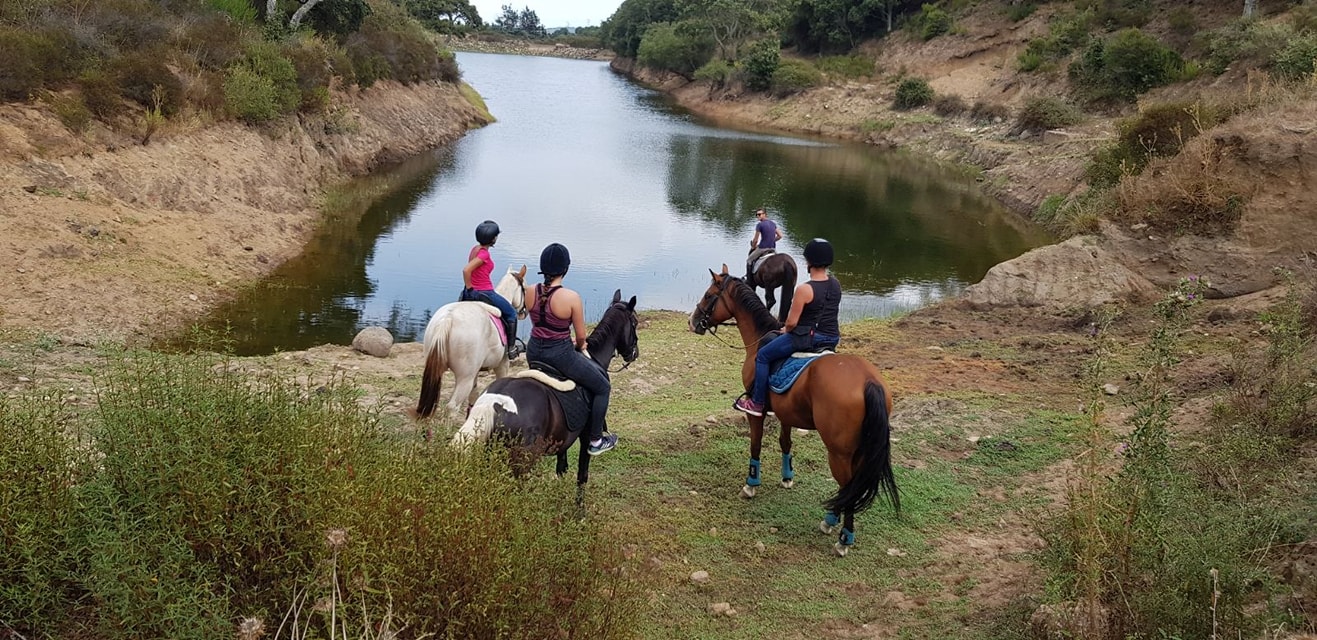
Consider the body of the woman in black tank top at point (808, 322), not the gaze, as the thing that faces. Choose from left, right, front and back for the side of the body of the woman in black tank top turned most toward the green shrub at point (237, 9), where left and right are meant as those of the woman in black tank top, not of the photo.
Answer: front

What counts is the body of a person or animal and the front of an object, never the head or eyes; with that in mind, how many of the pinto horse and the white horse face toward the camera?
0

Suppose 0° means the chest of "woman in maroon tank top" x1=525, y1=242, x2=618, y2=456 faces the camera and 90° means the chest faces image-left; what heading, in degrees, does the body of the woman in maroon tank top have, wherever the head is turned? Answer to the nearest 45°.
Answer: approximately 225°

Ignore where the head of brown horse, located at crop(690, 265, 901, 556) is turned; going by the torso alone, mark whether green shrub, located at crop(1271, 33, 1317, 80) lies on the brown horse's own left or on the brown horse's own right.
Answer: on the brown horse's own right

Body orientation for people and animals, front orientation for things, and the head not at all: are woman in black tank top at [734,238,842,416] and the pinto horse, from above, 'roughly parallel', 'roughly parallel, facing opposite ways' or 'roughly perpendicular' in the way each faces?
roughly perpendicular

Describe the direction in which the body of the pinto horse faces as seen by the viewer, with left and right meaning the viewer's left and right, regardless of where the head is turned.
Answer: facing away from the viewer and to the right of the viewer

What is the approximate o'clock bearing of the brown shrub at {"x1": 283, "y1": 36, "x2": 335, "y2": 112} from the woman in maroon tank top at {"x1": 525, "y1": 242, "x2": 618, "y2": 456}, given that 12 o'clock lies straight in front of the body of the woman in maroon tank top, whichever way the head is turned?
The brown shrub is roughly at 10 o'clock from the woman in maroon tank top.

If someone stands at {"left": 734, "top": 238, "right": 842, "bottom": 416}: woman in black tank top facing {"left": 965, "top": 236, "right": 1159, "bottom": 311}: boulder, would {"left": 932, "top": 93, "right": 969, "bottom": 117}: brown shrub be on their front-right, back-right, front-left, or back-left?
front-left

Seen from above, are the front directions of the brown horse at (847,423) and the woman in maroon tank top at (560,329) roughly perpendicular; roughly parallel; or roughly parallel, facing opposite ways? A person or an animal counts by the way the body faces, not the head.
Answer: roughly perpendicular

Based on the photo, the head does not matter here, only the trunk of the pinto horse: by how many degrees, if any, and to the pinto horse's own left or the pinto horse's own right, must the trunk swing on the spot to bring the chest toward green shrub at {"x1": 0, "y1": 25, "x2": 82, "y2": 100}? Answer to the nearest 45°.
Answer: approximately 90° to the pinto horse's own left

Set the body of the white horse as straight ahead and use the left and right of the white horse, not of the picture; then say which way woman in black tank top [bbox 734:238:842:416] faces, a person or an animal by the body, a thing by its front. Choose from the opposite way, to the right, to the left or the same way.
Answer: to the left

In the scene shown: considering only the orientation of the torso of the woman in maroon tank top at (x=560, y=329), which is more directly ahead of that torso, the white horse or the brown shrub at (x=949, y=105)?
the brown shrub

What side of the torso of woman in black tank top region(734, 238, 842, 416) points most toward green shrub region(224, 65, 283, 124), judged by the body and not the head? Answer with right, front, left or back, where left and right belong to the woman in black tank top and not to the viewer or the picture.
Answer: front

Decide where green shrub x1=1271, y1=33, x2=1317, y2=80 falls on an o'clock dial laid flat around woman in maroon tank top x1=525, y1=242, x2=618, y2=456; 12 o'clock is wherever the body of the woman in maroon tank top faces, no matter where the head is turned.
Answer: The green shrub is roughly at 12 o'clock from the woman in maroon tank top.

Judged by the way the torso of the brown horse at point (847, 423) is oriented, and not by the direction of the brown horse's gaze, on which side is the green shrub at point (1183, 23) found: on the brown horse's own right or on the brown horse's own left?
on the brown horse's own right

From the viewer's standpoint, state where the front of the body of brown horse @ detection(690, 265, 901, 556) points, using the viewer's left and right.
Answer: facing away from the viewer and to the left of the viewer

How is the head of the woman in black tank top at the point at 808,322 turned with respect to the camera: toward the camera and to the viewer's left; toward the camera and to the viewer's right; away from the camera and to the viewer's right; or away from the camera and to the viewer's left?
away from the camera and to the viewer's left
